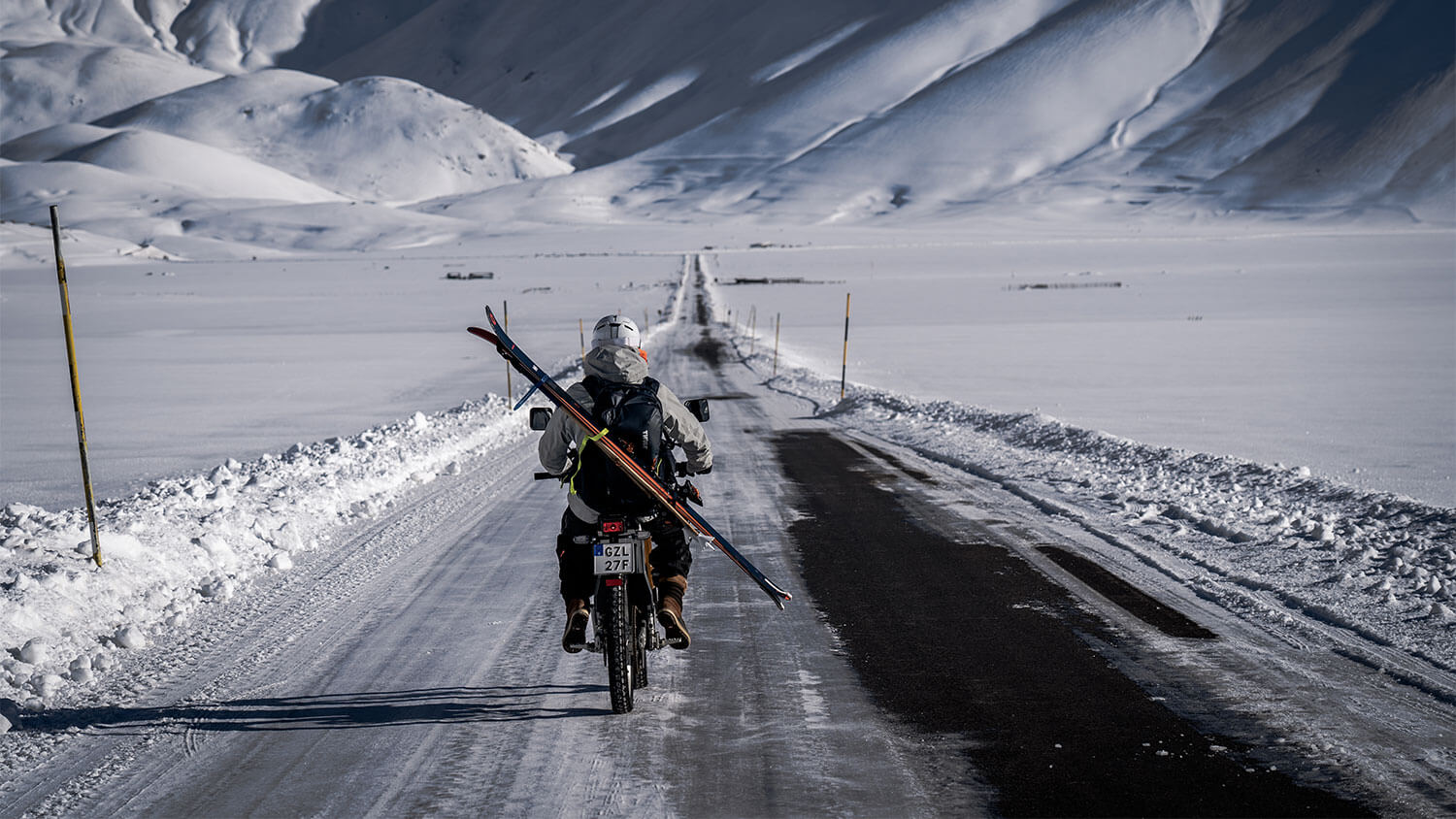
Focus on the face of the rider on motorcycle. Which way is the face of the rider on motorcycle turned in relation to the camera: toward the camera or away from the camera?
away from the camera

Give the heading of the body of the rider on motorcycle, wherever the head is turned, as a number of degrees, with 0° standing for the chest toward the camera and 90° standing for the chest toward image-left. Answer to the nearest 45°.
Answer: approximately 180°
